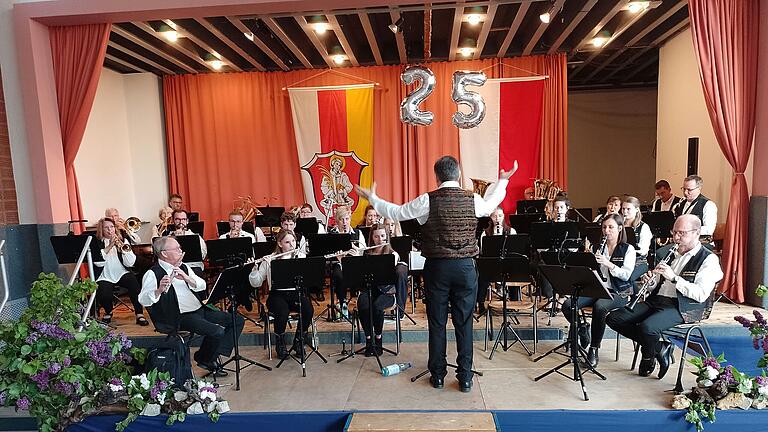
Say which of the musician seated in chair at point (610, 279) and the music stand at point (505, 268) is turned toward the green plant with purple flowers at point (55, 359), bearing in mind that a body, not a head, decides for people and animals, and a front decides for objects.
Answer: the musician seated in chair

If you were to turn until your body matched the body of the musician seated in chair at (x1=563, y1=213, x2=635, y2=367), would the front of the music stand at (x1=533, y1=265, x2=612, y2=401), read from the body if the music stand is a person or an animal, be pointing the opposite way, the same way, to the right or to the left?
the opposite way

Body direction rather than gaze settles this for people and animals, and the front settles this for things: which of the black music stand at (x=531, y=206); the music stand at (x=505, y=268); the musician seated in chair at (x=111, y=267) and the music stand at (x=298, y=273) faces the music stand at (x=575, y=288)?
the musician seated in chair

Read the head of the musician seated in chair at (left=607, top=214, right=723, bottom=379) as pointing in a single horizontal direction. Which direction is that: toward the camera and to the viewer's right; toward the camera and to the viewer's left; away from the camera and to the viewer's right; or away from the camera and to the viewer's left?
toward the camera and to the viewer's left

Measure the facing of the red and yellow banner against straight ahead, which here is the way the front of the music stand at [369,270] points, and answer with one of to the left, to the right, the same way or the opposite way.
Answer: the opposite way

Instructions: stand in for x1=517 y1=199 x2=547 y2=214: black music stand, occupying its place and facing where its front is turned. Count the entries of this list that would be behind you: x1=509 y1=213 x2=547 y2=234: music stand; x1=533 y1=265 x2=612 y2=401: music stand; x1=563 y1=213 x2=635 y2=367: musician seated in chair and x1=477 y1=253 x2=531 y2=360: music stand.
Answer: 4

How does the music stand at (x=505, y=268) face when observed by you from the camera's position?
facing away from the viewer

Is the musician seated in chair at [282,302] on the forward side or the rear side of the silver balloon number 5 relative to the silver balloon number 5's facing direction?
on the forward side

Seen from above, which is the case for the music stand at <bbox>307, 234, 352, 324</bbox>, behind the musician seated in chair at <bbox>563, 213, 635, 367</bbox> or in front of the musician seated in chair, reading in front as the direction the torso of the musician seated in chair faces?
in front

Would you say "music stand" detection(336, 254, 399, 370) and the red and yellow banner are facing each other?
yes

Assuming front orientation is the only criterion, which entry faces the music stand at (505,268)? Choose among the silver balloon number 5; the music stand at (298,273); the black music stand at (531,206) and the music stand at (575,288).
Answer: the silver balloon number 5

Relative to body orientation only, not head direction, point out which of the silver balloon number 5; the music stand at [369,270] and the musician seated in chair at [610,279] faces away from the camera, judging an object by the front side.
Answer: the music stand

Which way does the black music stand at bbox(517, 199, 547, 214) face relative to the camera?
away from the camera

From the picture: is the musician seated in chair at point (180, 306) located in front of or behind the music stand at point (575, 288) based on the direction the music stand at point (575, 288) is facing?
behind

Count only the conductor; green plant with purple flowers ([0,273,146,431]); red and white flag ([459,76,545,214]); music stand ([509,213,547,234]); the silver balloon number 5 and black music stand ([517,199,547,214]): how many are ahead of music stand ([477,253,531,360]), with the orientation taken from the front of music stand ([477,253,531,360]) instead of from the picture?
4

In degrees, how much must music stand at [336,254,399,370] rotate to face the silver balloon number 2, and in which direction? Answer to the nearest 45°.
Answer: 0° — it already faces it

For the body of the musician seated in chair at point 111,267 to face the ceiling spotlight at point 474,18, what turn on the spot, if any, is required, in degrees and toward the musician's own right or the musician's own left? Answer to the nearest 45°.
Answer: approximately 45° to the musician's own left

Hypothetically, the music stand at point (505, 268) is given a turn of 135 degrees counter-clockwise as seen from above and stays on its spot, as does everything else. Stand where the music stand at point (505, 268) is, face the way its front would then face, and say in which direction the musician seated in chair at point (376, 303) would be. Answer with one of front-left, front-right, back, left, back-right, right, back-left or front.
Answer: front-right
